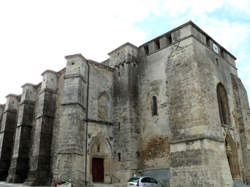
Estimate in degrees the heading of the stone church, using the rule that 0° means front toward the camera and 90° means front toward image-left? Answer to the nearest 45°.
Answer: approximately 315°
